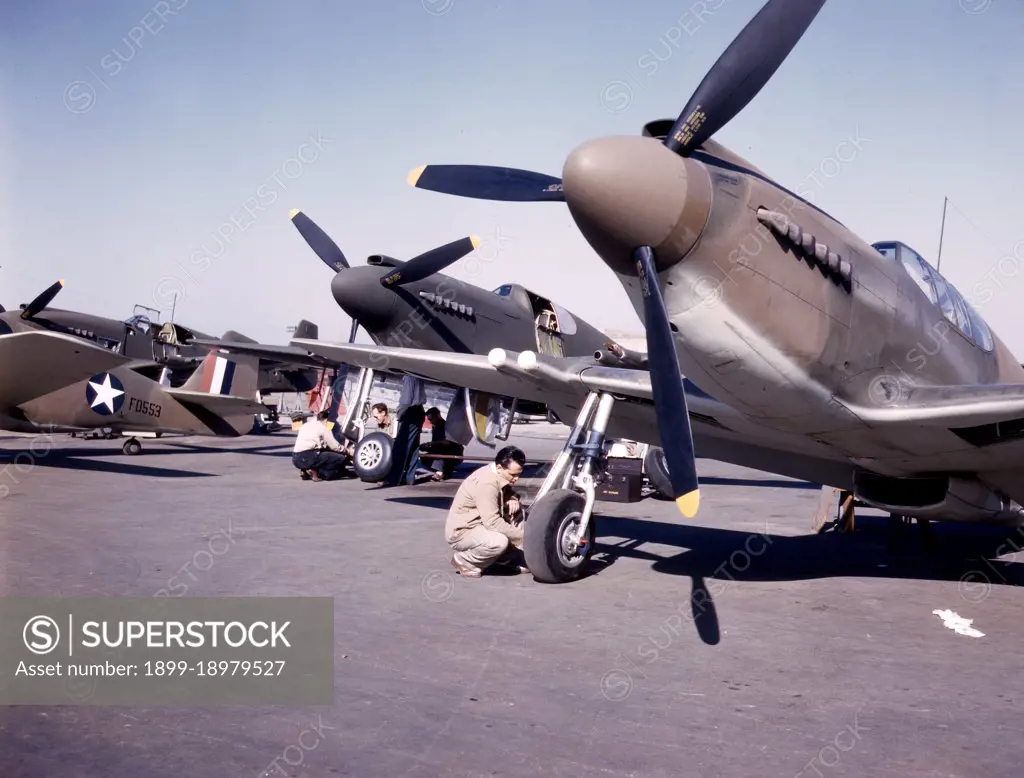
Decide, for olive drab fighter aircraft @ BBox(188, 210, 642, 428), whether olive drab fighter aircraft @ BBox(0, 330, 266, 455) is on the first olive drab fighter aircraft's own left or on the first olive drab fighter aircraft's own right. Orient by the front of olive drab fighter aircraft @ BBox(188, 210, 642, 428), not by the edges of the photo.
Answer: on the first olive drab fighter aircraft's own right

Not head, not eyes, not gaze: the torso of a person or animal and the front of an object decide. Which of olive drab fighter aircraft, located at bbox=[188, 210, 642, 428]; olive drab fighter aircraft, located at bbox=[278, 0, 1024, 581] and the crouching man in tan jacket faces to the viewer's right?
the crouching man in tan jacket

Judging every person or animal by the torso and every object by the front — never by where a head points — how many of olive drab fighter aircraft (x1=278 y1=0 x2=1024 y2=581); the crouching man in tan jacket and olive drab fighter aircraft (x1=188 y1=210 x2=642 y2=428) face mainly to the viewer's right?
1

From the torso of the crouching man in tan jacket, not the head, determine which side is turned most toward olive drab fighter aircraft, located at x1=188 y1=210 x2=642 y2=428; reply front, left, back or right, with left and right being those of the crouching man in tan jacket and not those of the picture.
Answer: left

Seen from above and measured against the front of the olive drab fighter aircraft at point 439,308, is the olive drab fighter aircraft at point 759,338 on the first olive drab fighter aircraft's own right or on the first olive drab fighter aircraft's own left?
on the first olive drab fighter aircraft's own left

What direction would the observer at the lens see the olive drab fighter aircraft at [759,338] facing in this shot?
facing the viewer and to the left of the viewer

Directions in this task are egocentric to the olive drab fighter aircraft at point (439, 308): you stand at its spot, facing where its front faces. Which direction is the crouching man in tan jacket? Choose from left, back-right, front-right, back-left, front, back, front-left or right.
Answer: front-left

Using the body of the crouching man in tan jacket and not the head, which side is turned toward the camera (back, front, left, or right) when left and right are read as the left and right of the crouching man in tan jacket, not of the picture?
right

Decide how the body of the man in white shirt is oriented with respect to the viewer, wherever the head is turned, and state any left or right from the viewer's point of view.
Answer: facing away from the viewer and to the right of the viewer

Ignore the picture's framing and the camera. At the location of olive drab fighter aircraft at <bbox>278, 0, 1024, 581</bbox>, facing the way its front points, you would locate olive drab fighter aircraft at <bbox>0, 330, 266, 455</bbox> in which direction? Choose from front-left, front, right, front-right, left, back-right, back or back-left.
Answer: right
